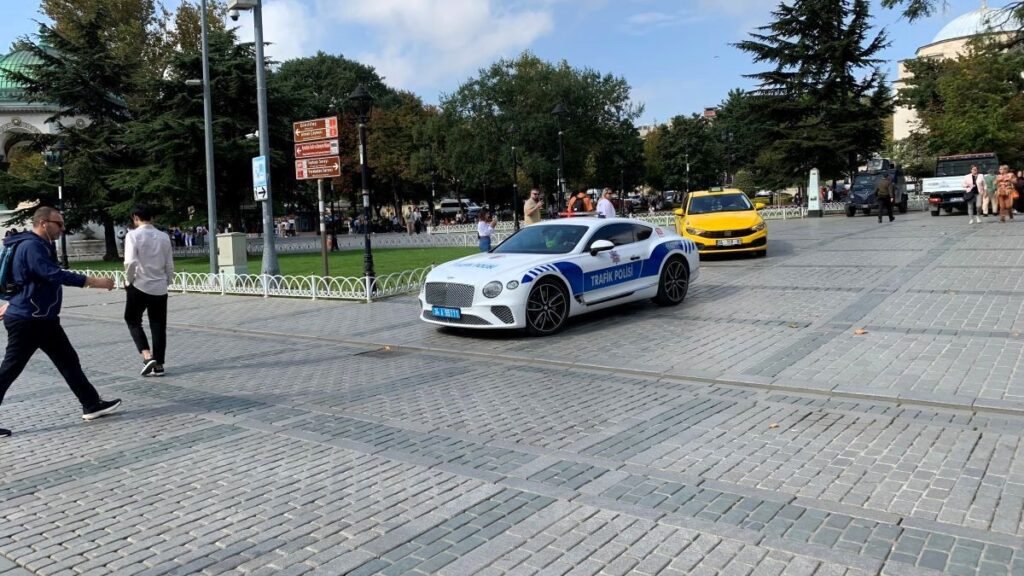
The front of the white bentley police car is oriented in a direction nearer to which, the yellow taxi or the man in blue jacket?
the man in blue jacket

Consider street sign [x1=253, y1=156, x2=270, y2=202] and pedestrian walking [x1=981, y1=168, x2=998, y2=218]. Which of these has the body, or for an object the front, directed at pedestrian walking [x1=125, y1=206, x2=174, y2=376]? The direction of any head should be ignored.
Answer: the street sign

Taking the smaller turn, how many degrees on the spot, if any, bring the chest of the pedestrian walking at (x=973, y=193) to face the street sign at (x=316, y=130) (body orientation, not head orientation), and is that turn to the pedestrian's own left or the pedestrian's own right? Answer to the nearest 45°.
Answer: approximately 45° to the pedestrian's own right

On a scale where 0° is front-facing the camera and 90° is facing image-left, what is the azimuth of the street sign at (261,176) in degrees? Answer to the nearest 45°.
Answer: approximately 0°

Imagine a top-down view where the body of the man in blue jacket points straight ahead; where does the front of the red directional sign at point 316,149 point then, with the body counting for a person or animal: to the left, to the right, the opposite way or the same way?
to the right

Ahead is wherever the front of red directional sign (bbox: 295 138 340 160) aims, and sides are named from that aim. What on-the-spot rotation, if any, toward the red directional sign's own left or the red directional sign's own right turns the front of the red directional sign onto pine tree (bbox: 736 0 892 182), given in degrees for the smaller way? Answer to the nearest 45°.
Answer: approximately 135° to the red directional sign's own left

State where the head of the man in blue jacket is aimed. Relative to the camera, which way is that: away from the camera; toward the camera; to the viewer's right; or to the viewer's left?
to the viewer's right

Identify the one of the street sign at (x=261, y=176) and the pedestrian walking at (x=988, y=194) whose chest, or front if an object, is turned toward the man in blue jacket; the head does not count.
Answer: the street sign

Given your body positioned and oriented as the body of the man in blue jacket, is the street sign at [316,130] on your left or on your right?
on your left

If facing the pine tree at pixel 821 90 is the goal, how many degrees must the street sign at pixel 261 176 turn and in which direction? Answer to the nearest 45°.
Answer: approximately 135° to its left
